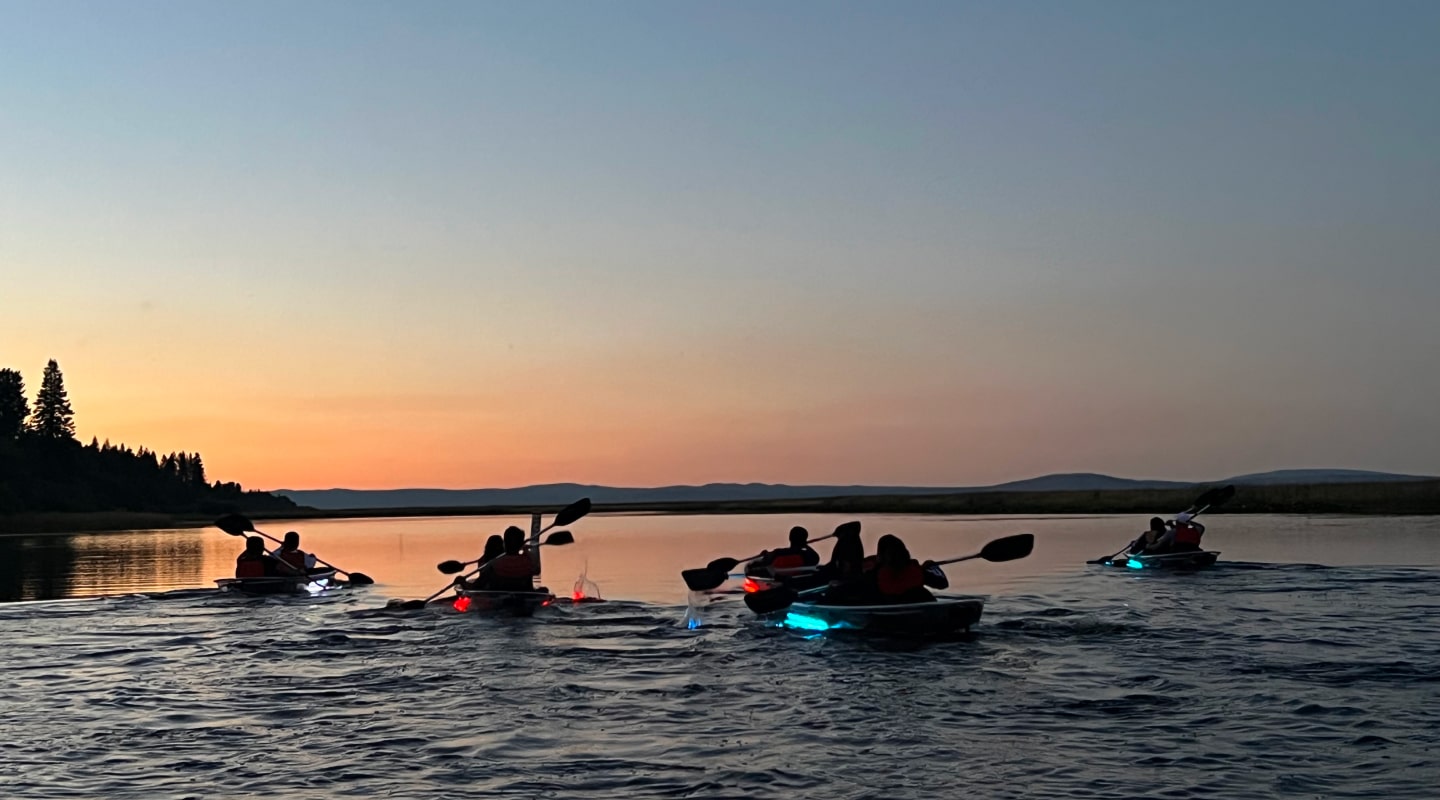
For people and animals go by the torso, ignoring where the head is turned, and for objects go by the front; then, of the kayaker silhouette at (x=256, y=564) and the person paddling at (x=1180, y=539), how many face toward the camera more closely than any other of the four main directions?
0

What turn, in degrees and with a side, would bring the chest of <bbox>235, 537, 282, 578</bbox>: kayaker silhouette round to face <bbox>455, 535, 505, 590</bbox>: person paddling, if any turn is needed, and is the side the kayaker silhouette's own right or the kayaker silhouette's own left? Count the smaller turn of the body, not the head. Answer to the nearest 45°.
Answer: approximately 90° to the kayaker silhouette's own right

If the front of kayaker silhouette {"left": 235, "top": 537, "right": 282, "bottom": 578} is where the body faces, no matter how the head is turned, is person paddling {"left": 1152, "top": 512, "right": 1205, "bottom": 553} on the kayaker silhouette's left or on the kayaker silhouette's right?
on the kayaker silhouette's right

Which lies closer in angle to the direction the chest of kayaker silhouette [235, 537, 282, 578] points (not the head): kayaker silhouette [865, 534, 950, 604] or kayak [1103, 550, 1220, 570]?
the kayak

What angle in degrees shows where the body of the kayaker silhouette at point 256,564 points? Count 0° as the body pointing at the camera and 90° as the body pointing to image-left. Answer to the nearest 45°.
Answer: approximately 225°

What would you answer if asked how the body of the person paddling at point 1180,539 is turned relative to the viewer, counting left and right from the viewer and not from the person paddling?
facing away from the viewer and to the left of the viewer

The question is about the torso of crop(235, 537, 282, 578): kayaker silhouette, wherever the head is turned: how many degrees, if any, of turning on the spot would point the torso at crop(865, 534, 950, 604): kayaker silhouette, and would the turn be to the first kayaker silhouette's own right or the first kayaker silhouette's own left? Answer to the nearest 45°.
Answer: approximately 90° to the first kayaker silhouette's own right

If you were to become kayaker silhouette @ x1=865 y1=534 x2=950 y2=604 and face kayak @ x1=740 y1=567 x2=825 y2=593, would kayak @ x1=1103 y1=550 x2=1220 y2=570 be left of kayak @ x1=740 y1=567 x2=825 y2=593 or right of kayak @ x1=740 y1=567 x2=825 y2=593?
right

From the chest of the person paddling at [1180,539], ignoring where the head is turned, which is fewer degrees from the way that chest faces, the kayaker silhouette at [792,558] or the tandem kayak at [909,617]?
the kayaker silhouette

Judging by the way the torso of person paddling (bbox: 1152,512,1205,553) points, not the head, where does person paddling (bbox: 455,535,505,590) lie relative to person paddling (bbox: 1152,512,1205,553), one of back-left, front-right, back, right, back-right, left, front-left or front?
left

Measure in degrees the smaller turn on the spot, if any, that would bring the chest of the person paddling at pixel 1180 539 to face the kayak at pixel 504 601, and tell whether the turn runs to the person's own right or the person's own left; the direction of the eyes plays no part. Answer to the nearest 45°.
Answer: approximately 90° to the person's own left

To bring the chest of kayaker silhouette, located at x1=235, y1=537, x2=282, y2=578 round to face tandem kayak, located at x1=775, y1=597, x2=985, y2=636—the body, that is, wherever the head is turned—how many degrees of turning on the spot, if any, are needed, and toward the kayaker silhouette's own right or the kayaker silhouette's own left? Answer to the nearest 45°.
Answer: approximately 90° to the kayaker silhouette's own right

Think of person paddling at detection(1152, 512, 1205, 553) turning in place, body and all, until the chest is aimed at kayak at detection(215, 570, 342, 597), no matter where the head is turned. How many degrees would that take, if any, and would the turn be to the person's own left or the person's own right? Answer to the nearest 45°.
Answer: approximately 90° to the person's own left

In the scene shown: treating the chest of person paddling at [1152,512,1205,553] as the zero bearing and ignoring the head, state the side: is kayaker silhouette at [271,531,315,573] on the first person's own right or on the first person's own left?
on the first person's own left

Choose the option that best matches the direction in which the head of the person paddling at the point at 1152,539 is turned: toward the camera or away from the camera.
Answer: away from the camera

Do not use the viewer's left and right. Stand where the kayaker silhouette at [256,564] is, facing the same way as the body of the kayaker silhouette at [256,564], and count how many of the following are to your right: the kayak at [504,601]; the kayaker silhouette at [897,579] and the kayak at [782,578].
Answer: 3
